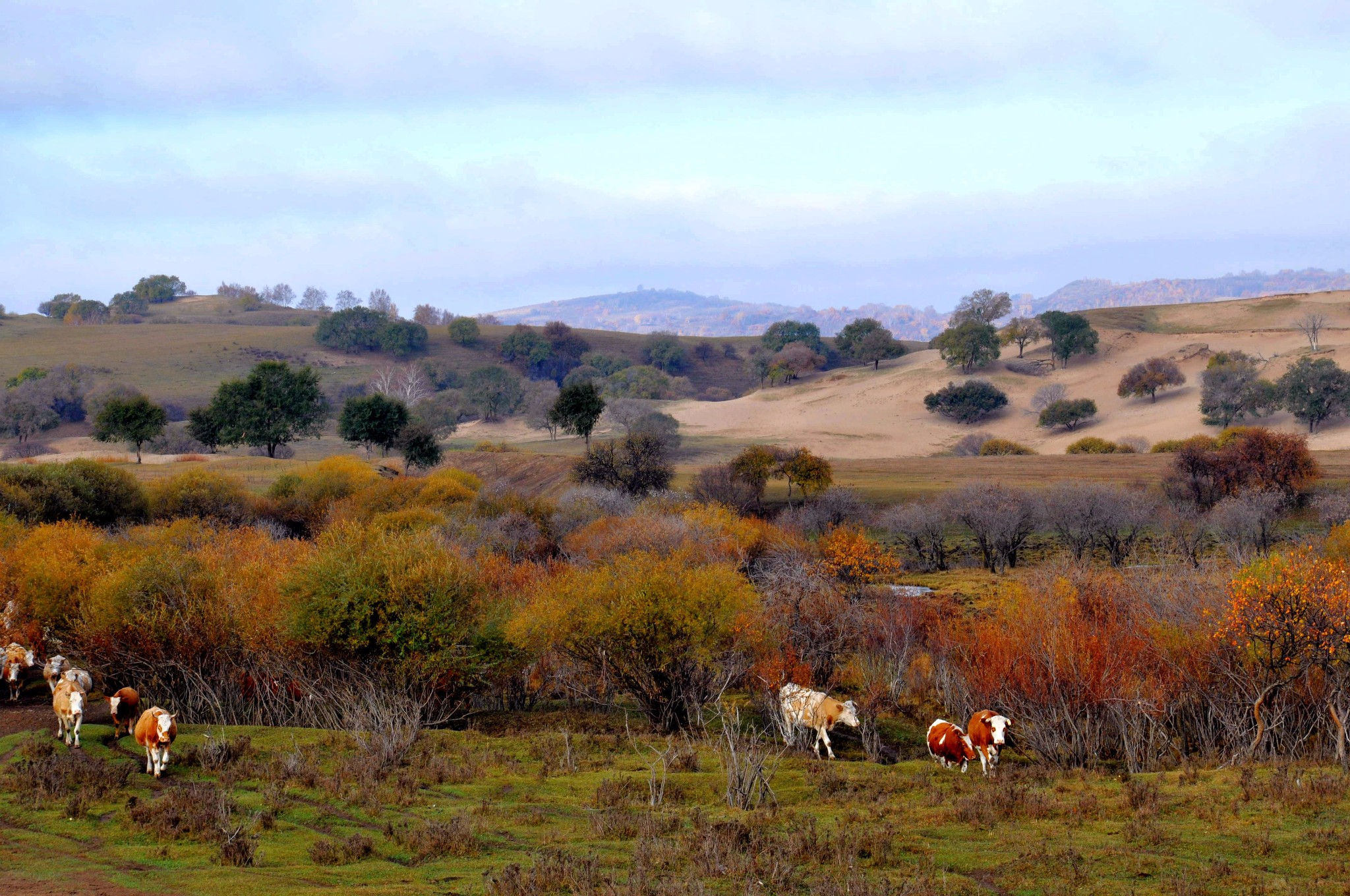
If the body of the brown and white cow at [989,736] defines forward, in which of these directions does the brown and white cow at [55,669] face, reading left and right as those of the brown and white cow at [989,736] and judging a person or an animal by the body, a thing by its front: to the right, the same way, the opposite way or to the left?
the same way

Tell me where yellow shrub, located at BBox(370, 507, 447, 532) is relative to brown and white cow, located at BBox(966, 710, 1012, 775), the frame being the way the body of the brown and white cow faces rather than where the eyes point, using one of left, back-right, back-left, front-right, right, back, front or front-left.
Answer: back

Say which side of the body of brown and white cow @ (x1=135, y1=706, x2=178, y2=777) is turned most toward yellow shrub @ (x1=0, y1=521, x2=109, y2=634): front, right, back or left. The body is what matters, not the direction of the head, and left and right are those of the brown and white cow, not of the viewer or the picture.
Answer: back

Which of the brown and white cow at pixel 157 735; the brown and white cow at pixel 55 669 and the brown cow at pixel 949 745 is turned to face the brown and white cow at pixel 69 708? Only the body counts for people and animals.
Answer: the brown and white cow at pixel 55 669

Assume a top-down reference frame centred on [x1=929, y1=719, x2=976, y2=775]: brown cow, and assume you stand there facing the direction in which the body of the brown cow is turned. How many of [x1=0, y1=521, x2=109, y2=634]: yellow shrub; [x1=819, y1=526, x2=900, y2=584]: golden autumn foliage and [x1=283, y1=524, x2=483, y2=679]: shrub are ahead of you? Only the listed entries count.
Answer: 0

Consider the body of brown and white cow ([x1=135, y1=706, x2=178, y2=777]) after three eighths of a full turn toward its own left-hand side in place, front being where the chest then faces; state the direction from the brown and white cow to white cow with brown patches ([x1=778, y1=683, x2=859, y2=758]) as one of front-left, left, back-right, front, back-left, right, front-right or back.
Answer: front-right

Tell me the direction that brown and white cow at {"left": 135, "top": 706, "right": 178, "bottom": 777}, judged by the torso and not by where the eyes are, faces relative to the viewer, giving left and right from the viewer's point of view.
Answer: facing the viewer

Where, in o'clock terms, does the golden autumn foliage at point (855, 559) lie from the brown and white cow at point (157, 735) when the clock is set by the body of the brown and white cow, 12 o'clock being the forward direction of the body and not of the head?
The golden autumn foliage is roughly at 8 o'clock from the brown and white cow.

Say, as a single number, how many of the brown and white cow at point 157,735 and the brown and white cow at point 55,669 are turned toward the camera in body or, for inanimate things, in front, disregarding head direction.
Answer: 2

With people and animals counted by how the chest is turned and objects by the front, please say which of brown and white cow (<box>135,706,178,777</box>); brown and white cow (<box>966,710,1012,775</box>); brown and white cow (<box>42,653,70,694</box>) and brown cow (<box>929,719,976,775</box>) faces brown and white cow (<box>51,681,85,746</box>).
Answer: brown and white cow (<box>42,653,70,694</box>)

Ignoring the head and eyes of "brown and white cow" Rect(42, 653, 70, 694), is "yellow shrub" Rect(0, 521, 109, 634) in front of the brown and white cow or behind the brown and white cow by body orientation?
behind

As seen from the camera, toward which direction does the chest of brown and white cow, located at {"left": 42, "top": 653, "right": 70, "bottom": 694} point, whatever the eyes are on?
toward the camera
